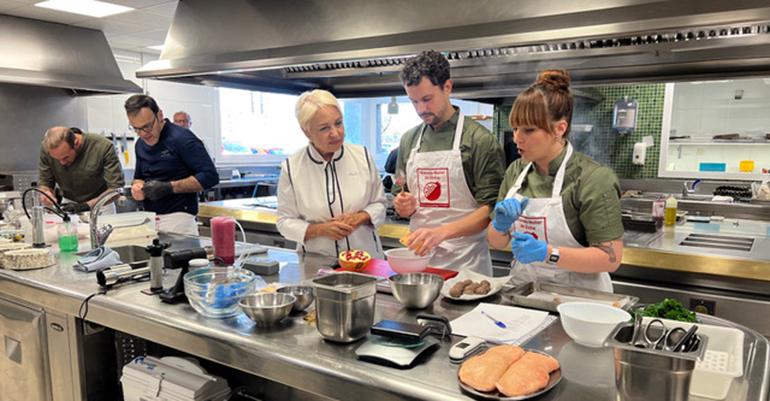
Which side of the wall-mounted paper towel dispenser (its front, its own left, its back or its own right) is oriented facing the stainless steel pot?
front

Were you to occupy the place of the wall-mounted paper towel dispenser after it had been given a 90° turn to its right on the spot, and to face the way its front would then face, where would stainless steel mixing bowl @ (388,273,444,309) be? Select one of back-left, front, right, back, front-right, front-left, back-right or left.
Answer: left

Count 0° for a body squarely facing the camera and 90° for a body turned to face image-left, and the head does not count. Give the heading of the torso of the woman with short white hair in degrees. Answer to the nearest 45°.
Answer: approximately 0°

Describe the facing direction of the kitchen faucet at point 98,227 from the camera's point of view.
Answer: facing to the right of the viewer

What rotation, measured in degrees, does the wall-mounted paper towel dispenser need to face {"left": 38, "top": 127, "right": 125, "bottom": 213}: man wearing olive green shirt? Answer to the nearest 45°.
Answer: approximately 45° to its right

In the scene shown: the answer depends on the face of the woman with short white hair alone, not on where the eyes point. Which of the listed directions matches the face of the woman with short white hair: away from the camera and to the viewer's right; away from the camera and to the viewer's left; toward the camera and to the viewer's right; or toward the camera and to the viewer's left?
toward the camera and to the viewer's right

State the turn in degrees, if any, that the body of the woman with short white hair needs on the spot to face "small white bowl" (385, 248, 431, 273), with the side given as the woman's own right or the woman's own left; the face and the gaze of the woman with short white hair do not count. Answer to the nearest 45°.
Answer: approximately 45° to the woman's own left

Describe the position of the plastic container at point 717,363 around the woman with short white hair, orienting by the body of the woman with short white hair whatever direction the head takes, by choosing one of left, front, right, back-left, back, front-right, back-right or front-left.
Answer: front-left
